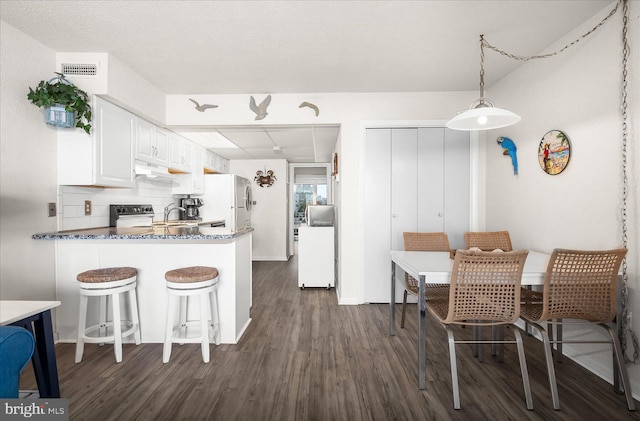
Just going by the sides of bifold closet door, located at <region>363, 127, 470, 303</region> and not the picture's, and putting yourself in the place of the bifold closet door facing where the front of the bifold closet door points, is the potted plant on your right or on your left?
on your right

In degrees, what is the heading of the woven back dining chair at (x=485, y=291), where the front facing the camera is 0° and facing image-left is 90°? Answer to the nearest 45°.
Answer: approximately 135°

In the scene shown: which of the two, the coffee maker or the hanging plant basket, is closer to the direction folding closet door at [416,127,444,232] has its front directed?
the hanging plant basket

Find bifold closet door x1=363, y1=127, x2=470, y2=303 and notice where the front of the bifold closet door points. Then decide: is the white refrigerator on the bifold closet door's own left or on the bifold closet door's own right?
on the bifold closet door's own right

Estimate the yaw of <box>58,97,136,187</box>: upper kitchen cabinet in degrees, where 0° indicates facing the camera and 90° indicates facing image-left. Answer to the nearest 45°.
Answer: approximately 315°

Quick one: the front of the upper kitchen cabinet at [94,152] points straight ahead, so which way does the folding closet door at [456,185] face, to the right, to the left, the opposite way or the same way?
to the right

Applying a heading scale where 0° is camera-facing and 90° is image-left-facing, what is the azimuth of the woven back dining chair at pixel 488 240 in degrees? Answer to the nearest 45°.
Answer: approximately 0°

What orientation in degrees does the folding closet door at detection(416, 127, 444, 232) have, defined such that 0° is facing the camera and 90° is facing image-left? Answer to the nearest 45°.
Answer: approximately 0°
